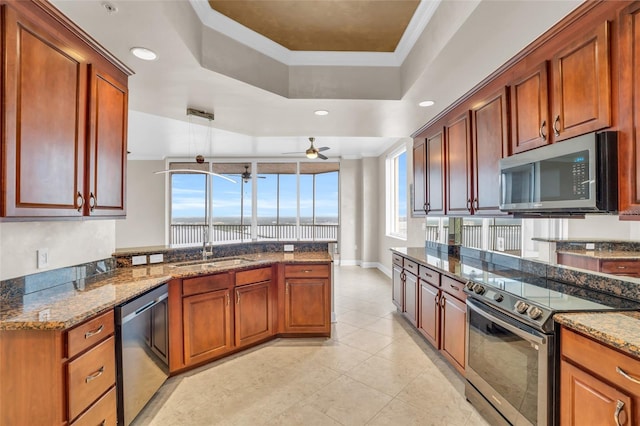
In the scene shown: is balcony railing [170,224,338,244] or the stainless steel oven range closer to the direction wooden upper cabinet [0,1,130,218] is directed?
the stainless steel oven range

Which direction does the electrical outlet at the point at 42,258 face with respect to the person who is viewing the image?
facing the viewer and to the right of the viewer

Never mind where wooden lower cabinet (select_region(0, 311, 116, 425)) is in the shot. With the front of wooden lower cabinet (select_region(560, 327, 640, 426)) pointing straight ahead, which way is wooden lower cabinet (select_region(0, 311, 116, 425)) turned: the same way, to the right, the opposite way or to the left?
the opposite way

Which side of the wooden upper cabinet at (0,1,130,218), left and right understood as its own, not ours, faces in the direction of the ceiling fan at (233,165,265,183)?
left

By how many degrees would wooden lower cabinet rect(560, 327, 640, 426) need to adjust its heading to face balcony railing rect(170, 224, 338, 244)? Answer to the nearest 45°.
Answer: approximately 45° to its right

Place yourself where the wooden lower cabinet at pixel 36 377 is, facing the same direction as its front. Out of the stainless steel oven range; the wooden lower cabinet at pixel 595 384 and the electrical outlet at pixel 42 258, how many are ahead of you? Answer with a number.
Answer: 2

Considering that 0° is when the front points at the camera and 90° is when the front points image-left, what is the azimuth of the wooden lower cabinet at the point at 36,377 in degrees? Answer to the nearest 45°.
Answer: approximately 315°

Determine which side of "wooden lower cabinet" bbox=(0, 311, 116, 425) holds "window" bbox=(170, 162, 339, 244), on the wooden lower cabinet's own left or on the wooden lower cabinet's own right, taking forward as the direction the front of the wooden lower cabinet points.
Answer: on the wooden lower cabinet's own left

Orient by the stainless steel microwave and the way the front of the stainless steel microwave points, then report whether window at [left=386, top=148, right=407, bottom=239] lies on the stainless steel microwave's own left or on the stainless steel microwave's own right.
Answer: on the stainless steel microwave's own right

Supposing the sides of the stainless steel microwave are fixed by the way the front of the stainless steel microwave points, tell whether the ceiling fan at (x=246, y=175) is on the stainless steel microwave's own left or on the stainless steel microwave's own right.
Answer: on the stainless steel microwave's own right
